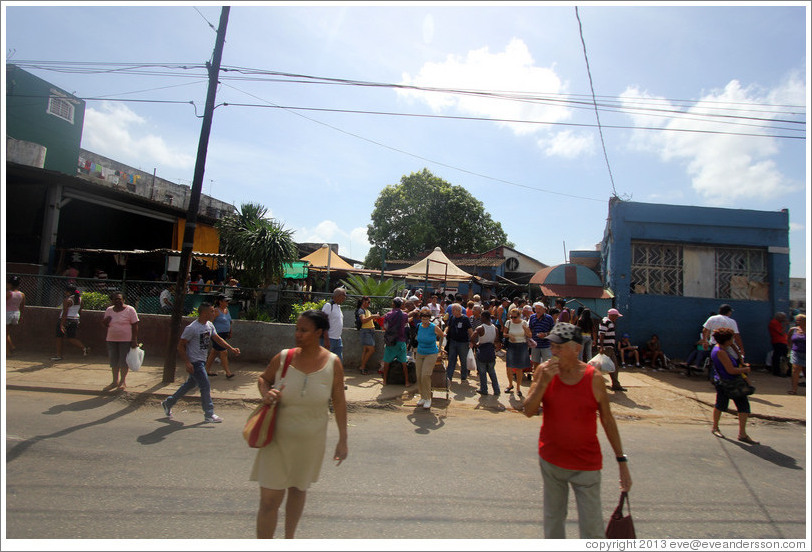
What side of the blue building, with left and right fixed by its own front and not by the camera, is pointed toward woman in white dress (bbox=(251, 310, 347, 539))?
front

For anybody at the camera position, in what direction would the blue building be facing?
facing the viewer

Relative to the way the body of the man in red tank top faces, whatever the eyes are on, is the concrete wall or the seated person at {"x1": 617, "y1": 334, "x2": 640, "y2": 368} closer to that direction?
the concrete wall

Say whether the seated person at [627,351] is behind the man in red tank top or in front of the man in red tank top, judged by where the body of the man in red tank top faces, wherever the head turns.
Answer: behind

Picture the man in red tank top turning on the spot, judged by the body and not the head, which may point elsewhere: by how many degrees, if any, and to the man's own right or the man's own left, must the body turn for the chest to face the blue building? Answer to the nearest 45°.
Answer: approximately 135° to the man's own right

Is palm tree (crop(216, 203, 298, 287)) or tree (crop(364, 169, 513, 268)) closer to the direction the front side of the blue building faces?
the palm tree

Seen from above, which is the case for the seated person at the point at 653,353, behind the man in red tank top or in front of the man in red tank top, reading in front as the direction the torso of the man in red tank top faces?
behind

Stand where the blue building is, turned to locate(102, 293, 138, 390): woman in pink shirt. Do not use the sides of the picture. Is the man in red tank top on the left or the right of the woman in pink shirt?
left

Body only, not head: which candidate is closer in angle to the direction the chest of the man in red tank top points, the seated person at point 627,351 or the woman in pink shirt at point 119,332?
the woman in pink shirt

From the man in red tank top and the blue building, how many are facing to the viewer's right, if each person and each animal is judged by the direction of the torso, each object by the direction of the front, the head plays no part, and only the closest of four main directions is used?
0

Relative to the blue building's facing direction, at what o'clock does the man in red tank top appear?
The man in red tank top is roughly at 12 o'clock from the blue building.
